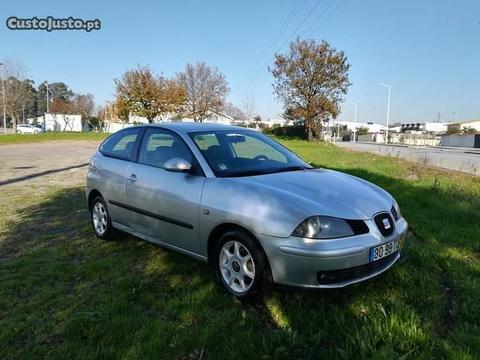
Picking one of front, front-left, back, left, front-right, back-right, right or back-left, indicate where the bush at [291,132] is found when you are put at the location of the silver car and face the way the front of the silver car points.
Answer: back-left

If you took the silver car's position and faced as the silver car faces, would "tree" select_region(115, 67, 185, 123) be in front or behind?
behind

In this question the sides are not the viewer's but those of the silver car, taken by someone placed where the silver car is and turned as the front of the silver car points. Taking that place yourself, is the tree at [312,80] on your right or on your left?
on your left

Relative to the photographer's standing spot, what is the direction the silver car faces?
facing the viewer and to the right of the viewer
